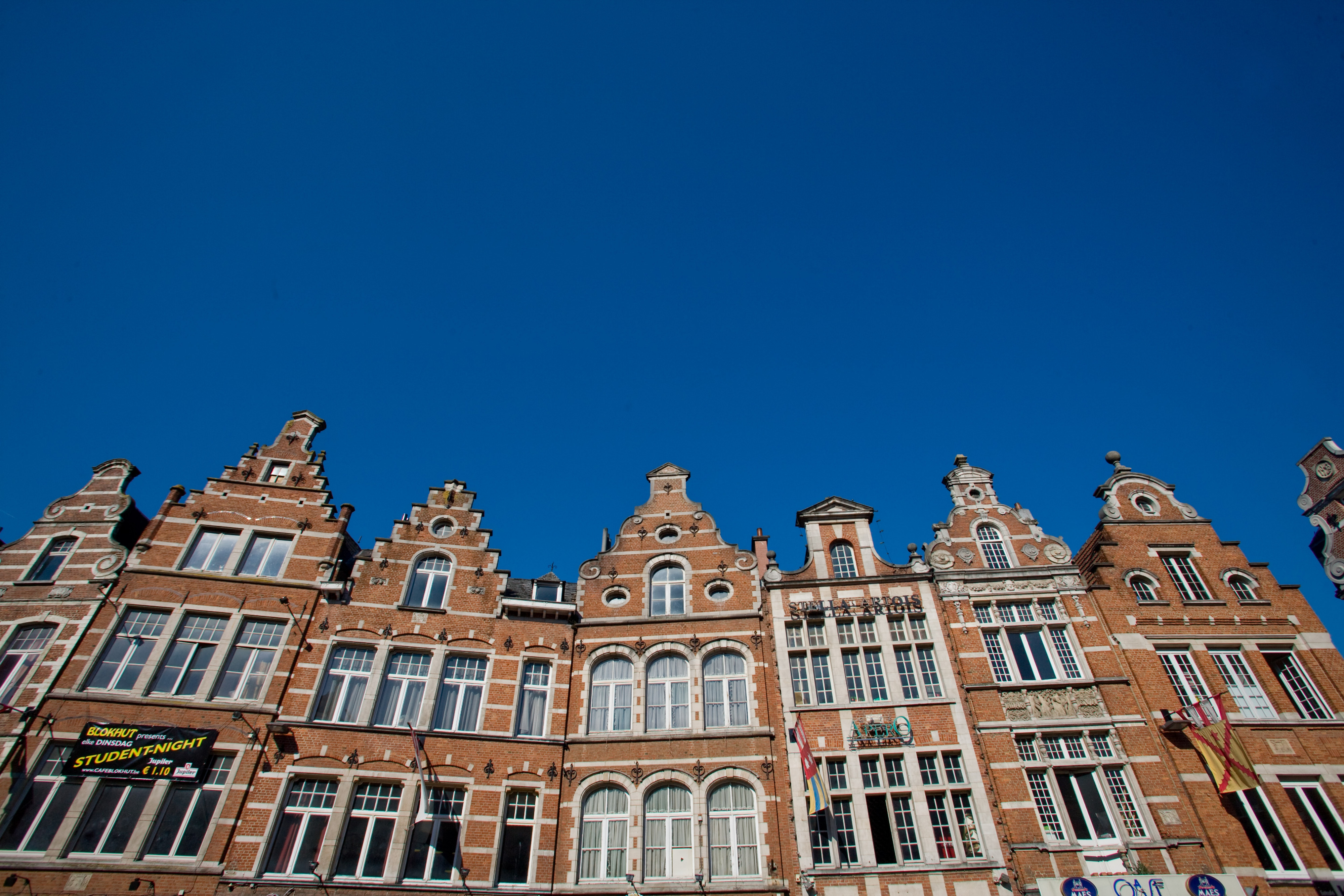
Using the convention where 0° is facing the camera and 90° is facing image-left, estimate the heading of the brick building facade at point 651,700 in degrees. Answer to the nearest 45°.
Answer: approximately 0°
